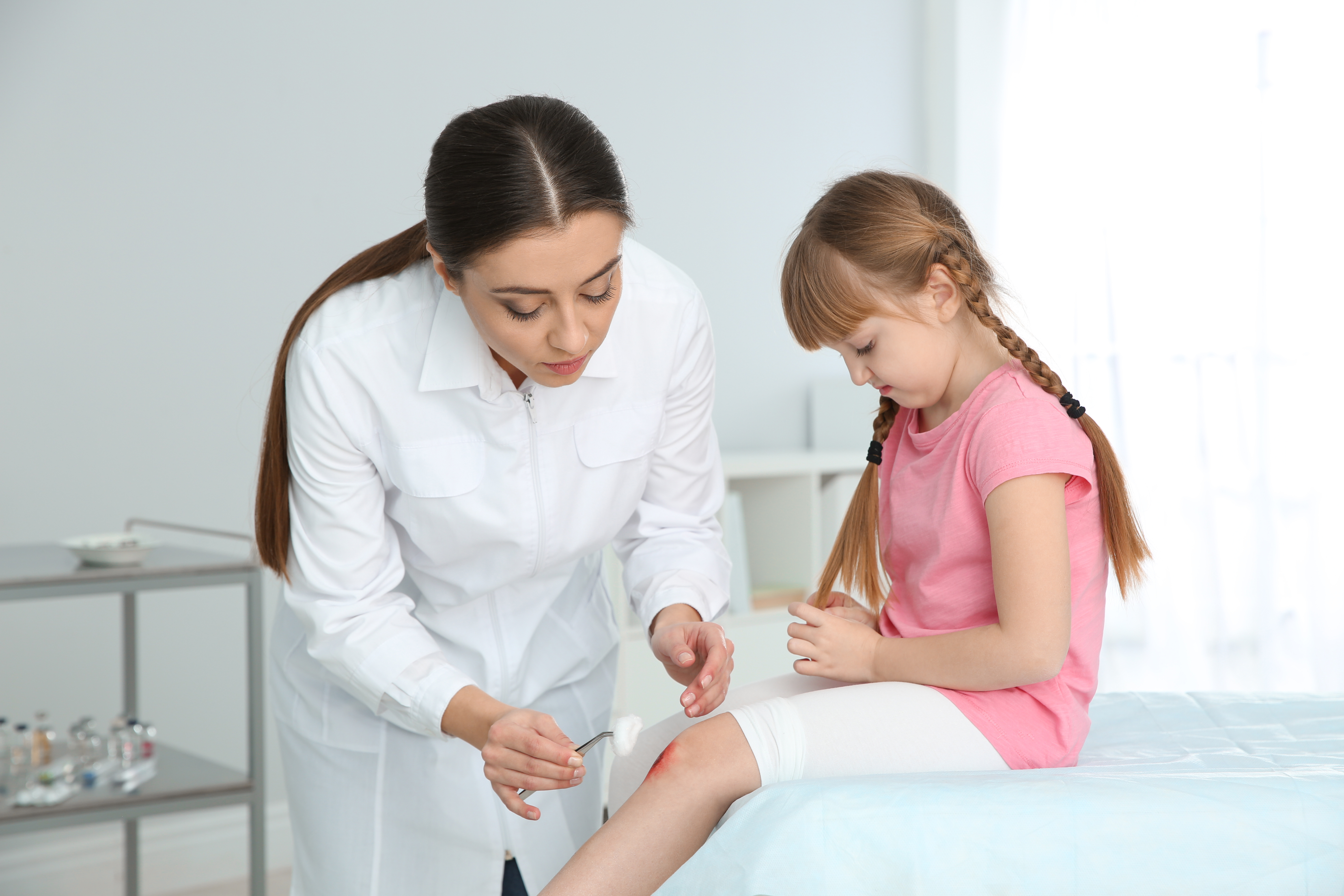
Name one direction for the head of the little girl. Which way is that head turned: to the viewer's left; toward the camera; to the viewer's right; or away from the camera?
to the viewer's left

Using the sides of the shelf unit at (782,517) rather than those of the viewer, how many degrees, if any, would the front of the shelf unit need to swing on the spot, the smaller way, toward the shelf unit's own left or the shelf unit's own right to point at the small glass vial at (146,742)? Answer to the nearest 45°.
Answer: approximately 45° to the shelf unit's own right

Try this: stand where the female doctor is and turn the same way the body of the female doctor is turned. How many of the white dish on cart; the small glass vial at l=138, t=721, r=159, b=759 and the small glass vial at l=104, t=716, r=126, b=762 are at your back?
3

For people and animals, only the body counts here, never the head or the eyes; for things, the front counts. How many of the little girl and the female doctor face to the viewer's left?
1

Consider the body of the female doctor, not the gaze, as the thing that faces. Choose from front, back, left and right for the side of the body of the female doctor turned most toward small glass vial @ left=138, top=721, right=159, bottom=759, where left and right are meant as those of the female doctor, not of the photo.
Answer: back

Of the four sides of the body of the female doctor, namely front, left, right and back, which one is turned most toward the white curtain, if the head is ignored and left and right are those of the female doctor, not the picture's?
left

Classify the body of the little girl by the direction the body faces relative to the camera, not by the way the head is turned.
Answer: to the viewer's left

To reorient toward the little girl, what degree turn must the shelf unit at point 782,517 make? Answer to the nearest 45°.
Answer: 0° — it already faces them

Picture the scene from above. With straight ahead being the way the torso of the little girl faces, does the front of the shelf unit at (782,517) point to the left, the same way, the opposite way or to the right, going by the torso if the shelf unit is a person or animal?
to the left

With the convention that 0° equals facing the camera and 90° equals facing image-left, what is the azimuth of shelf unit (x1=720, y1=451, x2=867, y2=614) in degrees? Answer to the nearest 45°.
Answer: approximately 0°
